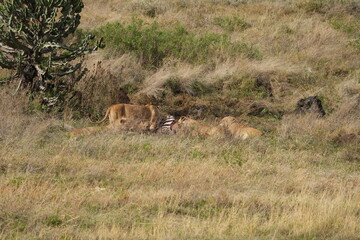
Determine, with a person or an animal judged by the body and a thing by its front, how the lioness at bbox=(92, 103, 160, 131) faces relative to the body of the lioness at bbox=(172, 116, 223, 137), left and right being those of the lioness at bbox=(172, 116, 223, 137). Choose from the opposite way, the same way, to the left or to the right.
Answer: the opposite way

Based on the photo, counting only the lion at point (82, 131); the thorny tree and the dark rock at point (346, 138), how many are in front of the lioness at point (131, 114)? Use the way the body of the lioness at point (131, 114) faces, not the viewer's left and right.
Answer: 1

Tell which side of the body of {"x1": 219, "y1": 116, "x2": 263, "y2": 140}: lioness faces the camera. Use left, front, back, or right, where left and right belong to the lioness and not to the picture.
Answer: left

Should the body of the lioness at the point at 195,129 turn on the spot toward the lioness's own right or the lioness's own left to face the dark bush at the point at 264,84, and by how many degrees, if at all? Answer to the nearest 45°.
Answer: approximately 90° to the lioness's own right

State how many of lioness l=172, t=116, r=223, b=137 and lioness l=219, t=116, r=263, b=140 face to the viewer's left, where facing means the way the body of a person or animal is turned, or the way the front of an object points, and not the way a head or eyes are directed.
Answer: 2

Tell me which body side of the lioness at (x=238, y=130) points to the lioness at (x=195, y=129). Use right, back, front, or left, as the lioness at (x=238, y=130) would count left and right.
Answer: front

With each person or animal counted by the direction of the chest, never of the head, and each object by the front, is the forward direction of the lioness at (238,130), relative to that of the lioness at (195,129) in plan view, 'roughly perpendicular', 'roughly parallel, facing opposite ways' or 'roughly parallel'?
roughly parallel

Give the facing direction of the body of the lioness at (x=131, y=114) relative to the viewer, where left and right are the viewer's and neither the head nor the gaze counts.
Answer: facing to the right of the viewer

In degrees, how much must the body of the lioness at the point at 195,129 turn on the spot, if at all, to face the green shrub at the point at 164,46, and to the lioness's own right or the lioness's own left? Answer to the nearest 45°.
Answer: approximately 90° to the lioness's own right

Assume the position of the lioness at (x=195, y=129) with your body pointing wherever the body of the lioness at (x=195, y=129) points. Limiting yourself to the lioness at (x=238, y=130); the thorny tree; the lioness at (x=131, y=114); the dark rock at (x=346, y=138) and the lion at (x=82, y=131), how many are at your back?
2

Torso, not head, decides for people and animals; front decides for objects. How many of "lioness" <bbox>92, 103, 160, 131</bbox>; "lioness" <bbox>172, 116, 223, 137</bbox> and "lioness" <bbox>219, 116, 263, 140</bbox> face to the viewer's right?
1

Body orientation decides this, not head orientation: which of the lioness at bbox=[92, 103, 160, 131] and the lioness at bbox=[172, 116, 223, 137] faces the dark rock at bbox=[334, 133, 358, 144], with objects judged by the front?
the lioness at bbox=[92, 103, 160, 131]

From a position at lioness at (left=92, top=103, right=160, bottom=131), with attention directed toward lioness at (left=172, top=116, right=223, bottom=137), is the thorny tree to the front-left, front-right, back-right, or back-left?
back-left

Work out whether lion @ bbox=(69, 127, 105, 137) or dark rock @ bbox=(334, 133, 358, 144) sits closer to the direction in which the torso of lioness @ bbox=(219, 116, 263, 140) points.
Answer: the lion

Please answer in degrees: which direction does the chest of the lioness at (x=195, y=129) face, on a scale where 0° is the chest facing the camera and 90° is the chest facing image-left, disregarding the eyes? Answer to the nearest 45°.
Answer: approximately 90°

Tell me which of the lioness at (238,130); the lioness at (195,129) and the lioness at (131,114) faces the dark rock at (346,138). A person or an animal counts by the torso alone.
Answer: the lioness at (131,114)

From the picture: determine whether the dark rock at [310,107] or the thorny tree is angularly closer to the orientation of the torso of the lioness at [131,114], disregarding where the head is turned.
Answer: the dark rock

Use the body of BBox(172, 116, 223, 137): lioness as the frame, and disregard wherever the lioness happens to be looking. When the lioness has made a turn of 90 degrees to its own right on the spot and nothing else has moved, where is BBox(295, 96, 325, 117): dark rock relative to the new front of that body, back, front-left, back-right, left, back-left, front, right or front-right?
front-right

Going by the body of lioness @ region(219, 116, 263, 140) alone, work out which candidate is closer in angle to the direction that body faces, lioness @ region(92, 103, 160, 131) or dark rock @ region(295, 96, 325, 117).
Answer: the lioness

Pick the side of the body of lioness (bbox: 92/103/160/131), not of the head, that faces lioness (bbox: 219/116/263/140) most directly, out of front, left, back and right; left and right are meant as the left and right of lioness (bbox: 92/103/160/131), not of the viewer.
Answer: front

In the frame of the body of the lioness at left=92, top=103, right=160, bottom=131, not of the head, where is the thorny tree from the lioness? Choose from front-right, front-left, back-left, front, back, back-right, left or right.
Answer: back-left
